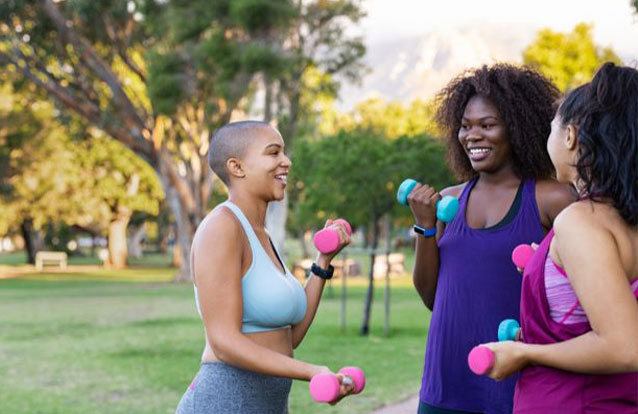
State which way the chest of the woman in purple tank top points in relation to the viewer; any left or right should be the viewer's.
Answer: facing the viewer and to the left of the viewer

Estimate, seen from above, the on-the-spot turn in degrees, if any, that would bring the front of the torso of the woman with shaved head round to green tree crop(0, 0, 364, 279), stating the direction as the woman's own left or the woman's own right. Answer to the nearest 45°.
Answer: approximately 90° to the woman's own left

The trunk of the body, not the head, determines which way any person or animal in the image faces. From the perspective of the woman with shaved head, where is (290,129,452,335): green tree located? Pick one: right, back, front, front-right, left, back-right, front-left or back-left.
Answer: left

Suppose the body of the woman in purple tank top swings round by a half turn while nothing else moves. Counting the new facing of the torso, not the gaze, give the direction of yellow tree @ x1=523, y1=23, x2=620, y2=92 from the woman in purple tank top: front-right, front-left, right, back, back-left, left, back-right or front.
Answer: front-left

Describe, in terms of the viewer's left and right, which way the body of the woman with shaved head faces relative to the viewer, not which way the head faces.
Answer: facing to the right of the viewer

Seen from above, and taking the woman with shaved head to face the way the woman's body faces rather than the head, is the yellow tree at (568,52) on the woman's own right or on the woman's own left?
on the woman's own left

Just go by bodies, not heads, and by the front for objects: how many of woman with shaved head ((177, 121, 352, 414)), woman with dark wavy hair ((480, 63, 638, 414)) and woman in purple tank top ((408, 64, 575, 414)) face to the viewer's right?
1
